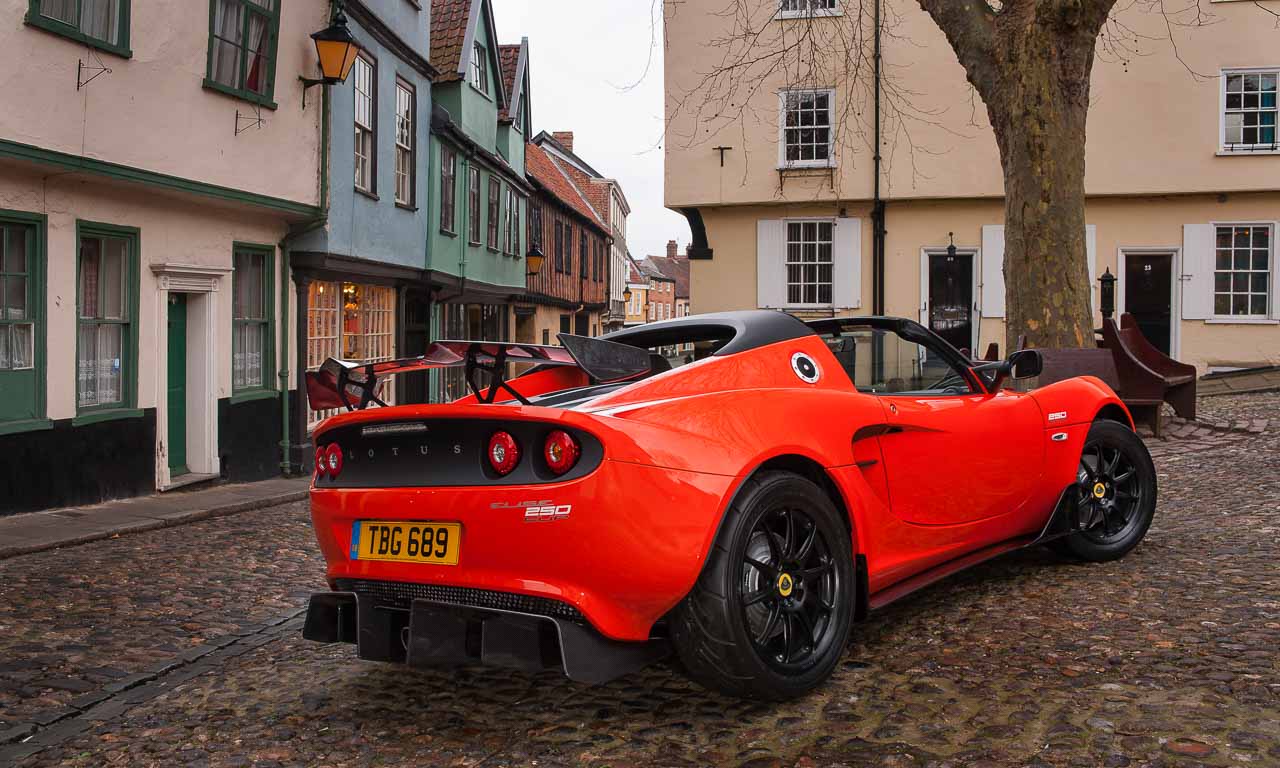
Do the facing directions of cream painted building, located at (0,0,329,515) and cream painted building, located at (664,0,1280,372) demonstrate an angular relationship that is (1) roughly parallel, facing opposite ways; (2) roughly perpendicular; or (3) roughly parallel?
roughly perpendicular

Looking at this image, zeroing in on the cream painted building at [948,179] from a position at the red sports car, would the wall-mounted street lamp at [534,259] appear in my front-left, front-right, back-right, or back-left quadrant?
front-left

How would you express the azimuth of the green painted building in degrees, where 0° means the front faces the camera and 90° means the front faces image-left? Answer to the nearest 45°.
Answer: approximately 315°

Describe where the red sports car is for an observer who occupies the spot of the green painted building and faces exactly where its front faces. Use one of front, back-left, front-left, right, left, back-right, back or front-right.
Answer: front-right

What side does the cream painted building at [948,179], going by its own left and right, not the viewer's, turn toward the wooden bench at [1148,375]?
front

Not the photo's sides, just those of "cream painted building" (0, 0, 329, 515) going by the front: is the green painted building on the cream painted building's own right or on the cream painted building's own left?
on the cream painted building's own left

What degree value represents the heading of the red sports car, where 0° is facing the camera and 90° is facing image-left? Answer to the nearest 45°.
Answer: approximately 225°

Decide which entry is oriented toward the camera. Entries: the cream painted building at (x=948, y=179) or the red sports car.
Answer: the cream painted building

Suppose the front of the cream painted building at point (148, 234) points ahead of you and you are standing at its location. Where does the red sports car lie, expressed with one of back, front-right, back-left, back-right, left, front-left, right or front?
front-right

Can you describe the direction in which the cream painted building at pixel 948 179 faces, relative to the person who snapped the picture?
facing the viewer

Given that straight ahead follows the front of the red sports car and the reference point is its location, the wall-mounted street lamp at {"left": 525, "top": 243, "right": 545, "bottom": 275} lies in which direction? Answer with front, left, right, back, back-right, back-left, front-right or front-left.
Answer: front-left

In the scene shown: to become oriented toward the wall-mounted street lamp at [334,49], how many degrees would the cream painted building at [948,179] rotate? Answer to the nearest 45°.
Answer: approximately 45° to its right

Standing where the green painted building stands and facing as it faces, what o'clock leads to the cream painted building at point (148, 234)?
The cream painted building is roughly at 2 o'clock from the green painted building.

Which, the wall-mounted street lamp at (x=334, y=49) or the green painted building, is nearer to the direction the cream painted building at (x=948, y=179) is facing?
the wall-mounted street lamp

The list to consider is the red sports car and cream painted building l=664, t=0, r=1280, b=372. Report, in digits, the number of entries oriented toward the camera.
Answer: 1
